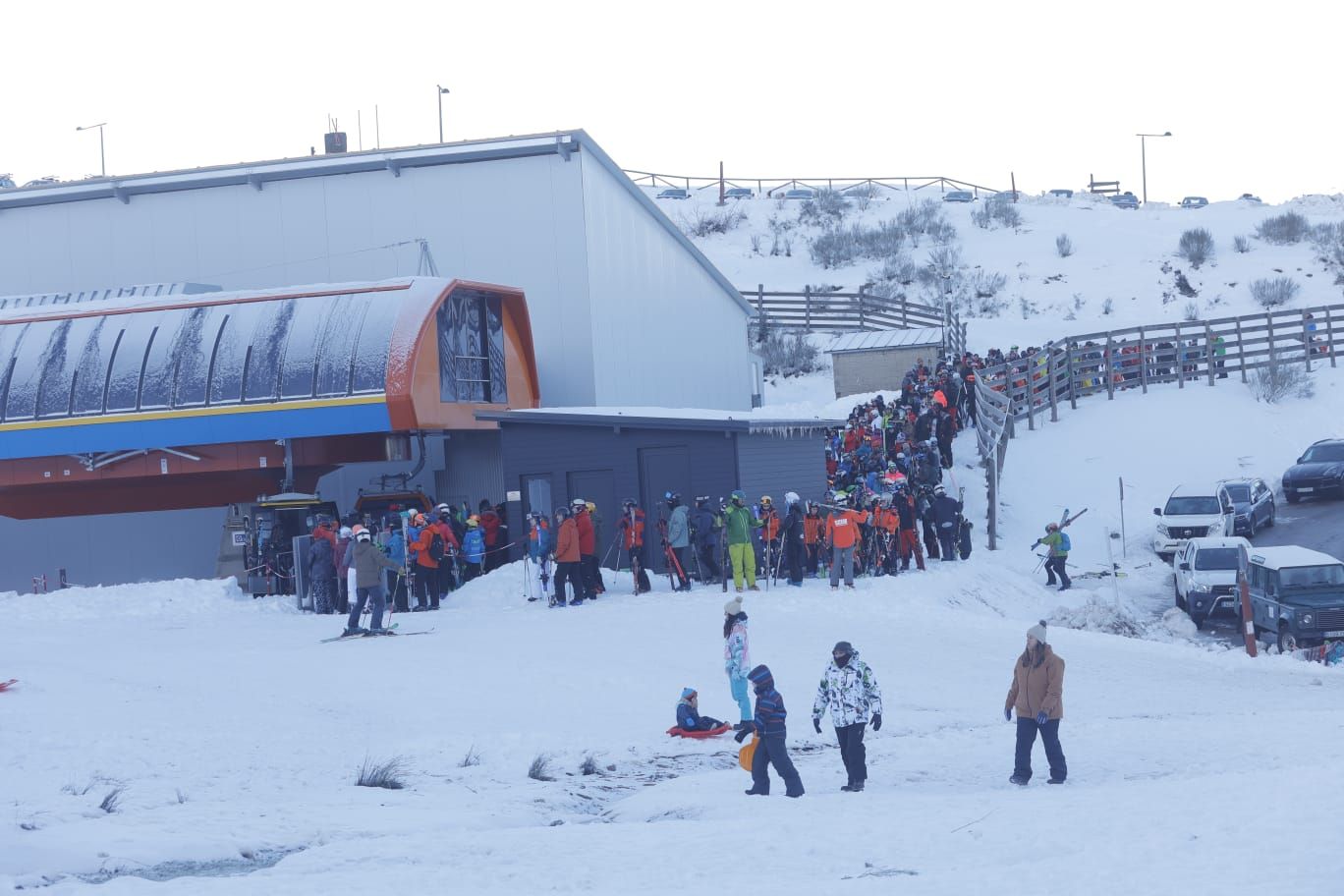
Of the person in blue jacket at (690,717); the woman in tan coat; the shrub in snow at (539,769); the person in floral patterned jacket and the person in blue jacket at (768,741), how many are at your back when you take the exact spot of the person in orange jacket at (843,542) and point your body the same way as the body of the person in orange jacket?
5

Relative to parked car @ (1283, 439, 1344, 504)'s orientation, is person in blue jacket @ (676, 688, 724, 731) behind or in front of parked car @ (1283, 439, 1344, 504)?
in front

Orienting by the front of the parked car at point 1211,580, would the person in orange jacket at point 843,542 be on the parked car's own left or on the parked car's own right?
on the parked car's own right

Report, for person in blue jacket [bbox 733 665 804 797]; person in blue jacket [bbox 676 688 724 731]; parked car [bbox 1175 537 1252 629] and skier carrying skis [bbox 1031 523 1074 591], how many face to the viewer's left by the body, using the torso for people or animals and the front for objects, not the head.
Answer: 2

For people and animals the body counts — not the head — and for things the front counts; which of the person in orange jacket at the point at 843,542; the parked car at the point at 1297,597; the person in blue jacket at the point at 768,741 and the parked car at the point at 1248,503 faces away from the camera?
the person in orange jacket

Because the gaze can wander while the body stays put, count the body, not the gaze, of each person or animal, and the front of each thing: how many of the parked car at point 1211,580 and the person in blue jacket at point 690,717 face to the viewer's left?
0

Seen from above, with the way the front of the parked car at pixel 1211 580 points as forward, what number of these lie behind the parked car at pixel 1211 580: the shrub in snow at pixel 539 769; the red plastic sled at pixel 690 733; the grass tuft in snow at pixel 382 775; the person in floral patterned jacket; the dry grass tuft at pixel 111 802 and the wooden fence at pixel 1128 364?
1

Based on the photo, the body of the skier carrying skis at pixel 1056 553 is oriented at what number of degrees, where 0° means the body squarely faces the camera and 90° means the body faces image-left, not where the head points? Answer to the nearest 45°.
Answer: approximately 90°

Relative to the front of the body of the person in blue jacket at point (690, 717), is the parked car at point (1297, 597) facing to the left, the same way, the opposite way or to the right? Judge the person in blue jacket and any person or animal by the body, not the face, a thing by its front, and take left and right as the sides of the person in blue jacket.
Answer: to the right

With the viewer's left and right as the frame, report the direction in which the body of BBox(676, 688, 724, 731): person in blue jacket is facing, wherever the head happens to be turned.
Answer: facing to the right of the viewer

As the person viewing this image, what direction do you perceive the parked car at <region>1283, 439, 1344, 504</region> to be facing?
facing the viewer and to the left of the viewer

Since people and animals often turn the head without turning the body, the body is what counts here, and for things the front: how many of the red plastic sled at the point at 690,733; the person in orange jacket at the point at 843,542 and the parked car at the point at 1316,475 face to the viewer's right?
1

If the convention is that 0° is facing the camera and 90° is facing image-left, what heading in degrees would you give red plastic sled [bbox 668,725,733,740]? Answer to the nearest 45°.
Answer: approximately 270°

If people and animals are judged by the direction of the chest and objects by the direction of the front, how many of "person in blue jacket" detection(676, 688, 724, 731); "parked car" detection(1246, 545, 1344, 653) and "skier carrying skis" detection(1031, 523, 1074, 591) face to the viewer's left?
1

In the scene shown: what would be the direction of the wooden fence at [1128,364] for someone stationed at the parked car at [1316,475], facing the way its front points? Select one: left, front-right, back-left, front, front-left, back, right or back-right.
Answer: right

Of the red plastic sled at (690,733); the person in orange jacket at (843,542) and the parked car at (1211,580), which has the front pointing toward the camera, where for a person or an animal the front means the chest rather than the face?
the parked car

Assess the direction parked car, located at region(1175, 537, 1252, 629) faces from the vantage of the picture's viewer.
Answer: facing the viewer

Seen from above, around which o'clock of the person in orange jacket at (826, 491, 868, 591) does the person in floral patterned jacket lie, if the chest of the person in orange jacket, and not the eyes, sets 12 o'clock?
The person in floral patterned jacket is roughly at 6 o'clock from the person in orange jacket.

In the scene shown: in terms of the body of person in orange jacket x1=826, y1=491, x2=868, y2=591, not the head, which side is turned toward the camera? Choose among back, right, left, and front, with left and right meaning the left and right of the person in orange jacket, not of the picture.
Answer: back

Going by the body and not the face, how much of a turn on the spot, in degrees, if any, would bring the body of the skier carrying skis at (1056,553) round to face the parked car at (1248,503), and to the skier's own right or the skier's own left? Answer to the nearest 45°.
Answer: approximately 135° to the skier's own right
